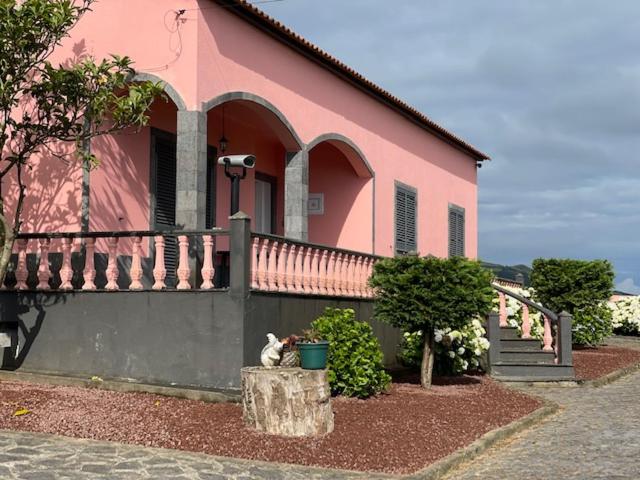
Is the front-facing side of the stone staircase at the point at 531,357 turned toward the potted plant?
no

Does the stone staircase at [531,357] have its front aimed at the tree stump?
no

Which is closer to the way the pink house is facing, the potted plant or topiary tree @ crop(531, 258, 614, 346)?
the potted plant

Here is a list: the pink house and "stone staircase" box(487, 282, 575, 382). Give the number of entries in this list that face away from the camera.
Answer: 0

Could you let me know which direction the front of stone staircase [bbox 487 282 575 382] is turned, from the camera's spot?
facing the viewer and to the right of the viewer

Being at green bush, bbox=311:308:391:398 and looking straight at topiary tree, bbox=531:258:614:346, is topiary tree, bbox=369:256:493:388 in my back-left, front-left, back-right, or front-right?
front-right

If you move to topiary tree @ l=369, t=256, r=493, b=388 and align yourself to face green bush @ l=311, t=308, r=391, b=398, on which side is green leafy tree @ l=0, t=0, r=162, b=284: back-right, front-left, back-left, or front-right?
front-right

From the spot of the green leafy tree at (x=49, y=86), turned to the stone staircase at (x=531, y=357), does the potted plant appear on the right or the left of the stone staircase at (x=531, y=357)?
right

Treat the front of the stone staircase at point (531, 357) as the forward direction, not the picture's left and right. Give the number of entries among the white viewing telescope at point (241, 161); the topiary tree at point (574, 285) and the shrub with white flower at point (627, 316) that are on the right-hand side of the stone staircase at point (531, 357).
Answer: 1

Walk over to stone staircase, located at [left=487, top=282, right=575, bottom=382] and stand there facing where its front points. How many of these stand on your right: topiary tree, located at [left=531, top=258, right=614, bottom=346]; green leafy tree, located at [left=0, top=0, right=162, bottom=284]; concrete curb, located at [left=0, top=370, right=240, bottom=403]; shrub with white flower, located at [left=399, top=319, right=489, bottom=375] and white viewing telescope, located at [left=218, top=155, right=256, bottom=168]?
4

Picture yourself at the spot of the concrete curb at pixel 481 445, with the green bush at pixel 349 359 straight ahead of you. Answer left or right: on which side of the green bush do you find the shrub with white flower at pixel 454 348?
right
